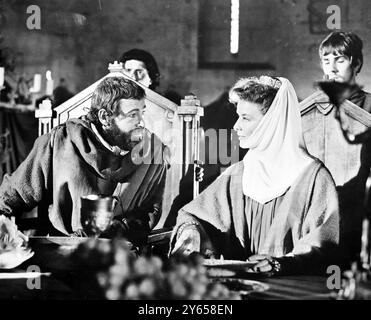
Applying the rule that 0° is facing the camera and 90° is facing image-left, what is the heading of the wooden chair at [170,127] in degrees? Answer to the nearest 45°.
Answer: approximately 0°

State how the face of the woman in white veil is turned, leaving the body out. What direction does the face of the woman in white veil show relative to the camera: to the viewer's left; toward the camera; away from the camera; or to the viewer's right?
to the viewer's left

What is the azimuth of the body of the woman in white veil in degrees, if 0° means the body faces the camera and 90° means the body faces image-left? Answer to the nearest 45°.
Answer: approximately 45°
